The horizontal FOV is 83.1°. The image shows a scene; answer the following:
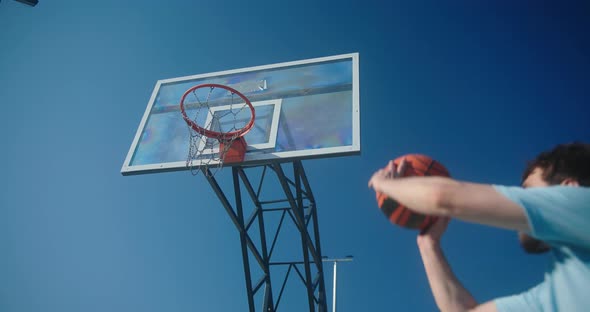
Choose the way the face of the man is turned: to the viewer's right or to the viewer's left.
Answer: to the viewer's left

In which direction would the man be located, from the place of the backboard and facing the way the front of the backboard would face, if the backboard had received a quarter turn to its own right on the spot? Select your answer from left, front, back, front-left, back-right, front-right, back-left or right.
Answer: back-left

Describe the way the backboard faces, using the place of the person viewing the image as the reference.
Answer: facing the viewer and to the left of the viewer

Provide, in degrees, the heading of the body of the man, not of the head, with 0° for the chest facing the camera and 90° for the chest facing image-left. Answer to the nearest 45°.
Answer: approximately 90°
